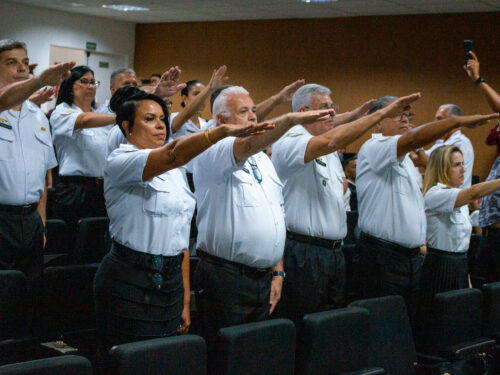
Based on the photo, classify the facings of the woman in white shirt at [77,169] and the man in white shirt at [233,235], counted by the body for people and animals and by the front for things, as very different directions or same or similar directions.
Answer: same or similar directions

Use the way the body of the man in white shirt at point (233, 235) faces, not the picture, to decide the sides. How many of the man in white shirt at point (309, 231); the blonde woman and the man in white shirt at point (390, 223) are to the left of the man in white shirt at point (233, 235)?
3

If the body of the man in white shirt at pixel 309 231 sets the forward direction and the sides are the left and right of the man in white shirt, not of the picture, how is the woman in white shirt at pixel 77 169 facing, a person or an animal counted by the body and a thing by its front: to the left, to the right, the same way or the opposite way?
the same way

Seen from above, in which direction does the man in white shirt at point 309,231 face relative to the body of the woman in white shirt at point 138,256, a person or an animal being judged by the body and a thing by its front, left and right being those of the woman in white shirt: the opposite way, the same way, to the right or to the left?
the same way

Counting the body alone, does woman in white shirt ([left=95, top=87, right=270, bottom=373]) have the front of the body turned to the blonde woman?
no

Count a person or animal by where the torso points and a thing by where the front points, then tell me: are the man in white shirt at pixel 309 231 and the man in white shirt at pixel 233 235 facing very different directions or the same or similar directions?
same or similar directions

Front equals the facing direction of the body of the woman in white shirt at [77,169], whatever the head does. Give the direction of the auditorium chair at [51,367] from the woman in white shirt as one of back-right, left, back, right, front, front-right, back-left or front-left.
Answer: front-right

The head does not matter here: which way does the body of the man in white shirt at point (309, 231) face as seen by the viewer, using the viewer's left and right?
facing the viewer and to the right of the viewer

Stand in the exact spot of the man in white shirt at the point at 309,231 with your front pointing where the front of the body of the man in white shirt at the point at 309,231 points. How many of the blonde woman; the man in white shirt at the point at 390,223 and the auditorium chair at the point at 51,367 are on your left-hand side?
2

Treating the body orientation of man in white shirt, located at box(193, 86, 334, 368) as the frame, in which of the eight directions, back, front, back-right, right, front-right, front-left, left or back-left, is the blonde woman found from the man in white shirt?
left

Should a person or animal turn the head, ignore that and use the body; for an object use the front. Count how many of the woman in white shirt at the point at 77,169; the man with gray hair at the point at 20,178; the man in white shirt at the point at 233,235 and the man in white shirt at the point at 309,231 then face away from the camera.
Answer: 0

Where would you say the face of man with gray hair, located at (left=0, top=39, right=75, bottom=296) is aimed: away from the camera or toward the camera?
toward the camera

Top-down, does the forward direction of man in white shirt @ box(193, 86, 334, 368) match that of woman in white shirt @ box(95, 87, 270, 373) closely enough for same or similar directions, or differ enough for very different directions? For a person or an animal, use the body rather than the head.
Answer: same or similar directions

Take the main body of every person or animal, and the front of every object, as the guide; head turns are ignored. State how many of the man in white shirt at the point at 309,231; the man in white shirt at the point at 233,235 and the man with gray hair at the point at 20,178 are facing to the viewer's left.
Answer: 0

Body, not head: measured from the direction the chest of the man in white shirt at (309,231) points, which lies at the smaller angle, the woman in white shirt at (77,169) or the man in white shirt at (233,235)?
the man in white shirt

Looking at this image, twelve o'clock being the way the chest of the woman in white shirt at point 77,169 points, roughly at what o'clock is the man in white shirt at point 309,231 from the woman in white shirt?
The man in white shirt is roughly at 12 o'clock from the woman in white shirt.

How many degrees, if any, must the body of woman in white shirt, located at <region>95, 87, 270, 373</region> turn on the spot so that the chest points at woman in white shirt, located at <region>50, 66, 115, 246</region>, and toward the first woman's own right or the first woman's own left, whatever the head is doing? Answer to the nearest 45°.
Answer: approximately 135° to the first woman's own left

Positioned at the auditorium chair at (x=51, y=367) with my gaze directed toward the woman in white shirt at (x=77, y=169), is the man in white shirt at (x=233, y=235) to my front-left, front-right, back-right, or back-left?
front-right

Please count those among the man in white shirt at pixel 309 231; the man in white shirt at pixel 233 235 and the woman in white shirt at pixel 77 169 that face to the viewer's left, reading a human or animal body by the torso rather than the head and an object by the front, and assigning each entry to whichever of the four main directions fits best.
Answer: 0

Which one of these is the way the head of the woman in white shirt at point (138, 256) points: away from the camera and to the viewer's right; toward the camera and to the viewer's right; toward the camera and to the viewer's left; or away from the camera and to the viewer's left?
toward the camera and to the viewer's right

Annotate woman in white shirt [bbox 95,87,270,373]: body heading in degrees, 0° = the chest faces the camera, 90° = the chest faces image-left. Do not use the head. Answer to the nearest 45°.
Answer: approximately 315°

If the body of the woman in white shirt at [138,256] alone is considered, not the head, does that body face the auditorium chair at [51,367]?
no
